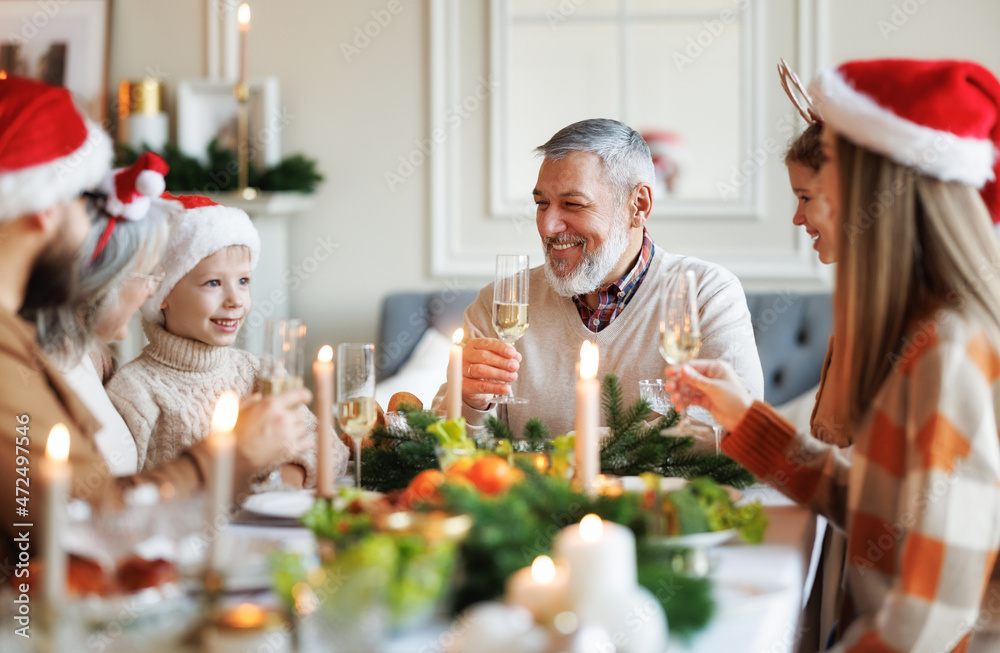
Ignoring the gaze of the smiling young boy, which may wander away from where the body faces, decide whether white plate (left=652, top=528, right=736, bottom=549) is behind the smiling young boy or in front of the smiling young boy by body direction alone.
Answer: in front

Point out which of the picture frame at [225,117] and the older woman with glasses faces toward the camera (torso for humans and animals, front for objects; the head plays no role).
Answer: the picture frame

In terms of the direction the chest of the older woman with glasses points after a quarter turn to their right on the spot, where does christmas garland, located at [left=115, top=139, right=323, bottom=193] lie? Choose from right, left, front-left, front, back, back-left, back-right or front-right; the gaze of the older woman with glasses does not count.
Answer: back

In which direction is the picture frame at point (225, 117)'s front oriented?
toward the camera

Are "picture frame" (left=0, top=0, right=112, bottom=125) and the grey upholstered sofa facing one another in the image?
no

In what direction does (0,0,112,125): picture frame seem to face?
toward the camera

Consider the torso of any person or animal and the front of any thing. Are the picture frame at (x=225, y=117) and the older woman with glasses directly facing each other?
no

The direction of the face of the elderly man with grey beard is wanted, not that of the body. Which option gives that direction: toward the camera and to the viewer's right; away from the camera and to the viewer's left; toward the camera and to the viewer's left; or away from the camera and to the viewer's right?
toward the camera and to the viewer's left

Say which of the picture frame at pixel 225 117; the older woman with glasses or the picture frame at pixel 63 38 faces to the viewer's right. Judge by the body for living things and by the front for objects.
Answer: the older woman with glasses

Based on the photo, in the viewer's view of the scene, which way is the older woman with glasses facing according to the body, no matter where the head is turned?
to the viewer's right

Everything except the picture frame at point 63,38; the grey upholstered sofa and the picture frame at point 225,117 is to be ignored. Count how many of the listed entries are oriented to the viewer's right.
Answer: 0

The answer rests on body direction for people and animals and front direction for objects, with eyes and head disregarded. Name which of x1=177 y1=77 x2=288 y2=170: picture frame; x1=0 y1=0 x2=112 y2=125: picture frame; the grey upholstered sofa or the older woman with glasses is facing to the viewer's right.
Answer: the older woman with glasses

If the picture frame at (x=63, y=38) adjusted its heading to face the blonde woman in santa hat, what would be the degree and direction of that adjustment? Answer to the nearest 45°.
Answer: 0° — it already faces them

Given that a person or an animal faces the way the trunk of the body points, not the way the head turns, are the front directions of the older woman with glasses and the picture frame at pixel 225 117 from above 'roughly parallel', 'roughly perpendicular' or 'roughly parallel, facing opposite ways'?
roughly perpendicular

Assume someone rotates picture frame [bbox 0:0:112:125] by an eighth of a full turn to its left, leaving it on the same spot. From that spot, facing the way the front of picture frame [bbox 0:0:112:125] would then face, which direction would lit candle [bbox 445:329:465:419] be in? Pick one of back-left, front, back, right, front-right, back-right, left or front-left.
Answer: front-right

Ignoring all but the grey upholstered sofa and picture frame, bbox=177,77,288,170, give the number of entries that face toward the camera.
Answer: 2
